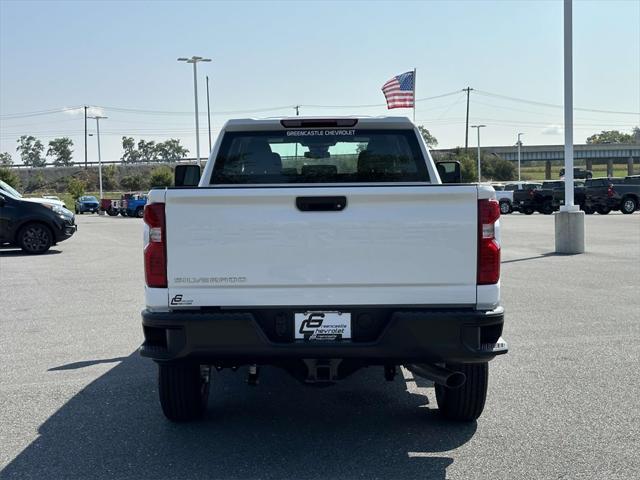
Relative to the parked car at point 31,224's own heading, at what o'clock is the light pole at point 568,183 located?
The light pole is roughly at 1 o'clock from the parked car.

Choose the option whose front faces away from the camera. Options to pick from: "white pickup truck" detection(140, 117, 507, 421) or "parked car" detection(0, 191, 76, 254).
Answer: the white pickup truck

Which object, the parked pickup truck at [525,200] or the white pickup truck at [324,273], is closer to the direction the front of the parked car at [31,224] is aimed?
the parked pickup truck

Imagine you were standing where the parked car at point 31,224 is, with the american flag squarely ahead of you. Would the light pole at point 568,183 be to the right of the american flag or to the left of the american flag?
right

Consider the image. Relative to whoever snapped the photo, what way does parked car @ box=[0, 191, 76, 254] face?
facing to the right of the viewer

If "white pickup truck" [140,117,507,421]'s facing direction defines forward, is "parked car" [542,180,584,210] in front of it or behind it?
in front

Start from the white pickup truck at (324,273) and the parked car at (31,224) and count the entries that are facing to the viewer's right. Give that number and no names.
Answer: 1

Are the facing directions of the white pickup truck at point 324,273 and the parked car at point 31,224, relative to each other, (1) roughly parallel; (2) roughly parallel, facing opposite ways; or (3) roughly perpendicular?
roughly perpendicular

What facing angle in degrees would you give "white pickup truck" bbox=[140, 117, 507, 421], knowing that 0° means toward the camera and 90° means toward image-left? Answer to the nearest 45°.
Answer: approximately 180°

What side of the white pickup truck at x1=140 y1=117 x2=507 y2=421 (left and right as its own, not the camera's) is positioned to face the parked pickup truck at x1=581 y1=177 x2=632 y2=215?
front

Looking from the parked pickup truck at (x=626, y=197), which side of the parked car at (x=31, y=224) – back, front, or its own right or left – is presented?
front

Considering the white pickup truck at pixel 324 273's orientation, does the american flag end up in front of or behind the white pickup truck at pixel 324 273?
in front
